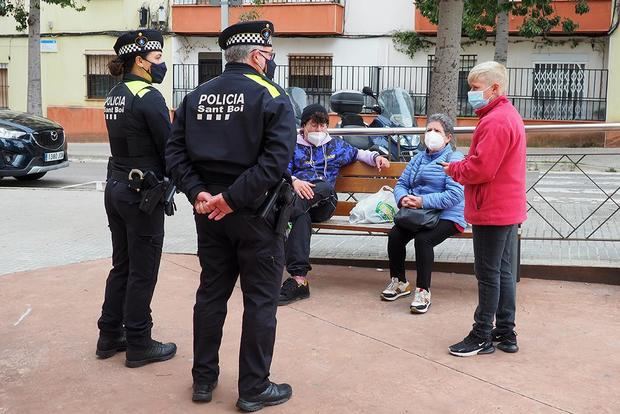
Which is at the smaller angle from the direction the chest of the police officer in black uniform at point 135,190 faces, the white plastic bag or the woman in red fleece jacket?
the white plastic bag

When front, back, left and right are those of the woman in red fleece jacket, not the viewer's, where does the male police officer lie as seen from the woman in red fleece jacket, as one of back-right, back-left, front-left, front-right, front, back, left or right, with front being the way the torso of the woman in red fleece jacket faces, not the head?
front-left

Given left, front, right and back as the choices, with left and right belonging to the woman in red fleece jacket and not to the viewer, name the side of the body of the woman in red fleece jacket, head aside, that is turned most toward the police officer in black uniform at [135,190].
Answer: front

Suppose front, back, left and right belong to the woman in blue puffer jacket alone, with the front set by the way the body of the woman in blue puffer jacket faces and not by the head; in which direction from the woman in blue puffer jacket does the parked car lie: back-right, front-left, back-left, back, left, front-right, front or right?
right

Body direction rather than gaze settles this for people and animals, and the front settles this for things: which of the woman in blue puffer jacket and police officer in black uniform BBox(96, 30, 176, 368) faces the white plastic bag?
the police officer in black uniform

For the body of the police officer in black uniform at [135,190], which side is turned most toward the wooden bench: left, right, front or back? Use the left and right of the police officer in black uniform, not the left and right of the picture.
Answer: front

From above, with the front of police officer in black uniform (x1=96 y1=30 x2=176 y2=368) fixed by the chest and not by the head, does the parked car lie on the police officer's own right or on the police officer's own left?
on the police officer's own left

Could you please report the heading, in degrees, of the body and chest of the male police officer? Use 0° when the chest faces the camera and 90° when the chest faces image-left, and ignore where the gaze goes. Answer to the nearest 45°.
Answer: approximately 225°

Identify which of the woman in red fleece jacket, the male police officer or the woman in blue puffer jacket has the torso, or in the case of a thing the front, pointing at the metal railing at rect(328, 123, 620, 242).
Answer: the male police officer

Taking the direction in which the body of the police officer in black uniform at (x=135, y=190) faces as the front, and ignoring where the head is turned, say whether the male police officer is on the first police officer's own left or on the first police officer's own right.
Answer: on the first police officer's own right

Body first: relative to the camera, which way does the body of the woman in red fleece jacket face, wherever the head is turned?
to the viewer's left

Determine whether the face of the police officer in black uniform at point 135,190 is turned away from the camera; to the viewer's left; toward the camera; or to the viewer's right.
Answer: to the viewer's right

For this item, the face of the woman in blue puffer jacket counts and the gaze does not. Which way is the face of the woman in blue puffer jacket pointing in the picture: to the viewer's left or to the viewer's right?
to the viewer's left

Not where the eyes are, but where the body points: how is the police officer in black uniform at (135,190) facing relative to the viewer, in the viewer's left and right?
facing away from the viewer and to the right of the viewer
